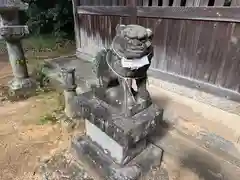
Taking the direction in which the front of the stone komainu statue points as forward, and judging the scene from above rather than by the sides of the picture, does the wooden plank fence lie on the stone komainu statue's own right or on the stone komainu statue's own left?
on the stone komainu statue's own left
